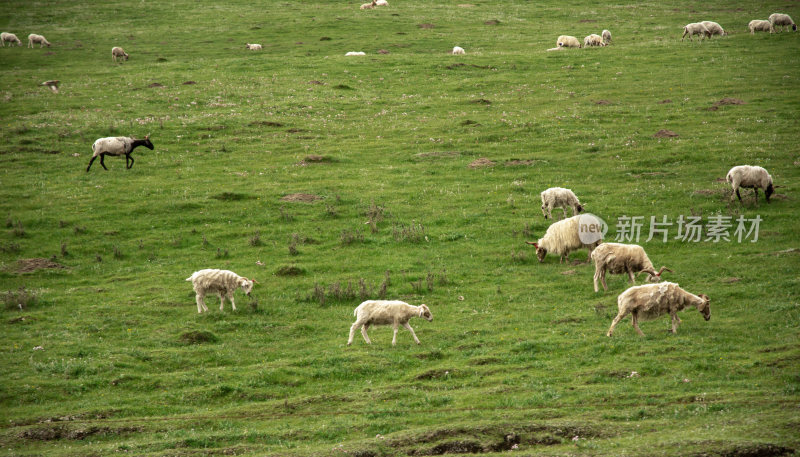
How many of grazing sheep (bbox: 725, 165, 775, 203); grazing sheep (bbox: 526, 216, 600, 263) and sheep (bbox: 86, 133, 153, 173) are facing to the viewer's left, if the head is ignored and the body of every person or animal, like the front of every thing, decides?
1

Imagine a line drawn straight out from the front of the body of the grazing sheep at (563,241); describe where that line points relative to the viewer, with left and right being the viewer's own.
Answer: facing to the left of the viewer

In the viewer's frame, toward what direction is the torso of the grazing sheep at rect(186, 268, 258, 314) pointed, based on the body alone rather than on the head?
to the viewer's right

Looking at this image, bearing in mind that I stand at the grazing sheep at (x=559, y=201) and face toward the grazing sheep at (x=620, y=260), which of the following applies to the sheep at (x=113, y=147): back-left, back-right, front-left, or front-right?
back-right

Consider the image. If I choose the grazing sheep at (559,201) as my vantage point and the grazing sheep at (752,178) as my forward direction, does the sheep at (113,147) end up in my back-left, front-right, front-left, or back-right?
back-left

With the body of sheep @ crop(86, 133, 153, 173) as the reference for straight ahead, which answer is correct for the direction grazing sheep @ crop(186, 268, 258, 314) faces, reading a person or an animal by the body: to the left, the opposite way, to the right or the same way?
the same way

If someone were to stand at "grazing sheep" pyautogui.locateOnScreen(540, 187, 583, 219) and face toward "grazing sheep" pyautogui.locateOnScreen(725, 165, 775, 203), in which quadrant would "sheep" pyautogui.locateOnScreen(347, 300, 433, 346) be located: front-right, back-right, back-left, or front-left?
back-right

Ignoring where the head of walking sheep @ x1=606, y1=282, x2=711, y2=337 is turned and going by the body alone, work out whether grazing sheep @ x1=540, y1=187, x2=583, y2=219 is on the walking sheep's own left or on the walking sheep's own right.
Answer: on the walking sheep's own left

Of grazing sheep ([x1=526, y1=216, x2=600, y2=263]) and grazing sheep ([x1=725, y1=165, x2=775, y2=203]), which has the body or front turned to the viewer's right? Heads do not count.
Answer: grazing sheep ([x1=725, y1=165, x2=775, y2=203])

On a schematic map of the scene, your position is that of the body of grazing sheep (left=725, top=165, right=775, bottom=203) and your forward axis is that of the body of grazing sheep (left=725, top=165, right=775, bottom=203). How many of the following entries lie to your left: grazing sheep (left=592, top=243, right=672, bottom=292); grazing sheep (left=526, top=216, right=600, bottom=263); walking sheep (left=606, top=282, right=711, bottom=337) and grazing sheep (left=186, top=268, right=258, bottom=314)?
0

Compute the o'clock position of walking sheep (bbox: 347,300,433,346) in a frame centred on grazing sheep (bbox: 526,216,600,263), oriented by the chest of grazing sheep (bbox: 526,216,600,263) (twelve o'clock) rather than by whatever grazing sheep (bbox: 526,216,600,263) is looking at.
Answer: walking sheep (bbox: 347,300,433,346) is roughly at 10 o'clock from grazing sheep (bbox: 526,216,600,263).

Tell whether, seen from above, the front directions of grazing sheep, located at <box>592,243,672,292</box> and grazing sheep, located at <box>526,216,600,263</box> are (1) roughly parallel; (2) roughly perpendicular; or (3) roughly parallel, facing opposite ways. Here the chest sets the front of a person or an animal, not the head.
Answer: roughly parallel, facing opposite ways

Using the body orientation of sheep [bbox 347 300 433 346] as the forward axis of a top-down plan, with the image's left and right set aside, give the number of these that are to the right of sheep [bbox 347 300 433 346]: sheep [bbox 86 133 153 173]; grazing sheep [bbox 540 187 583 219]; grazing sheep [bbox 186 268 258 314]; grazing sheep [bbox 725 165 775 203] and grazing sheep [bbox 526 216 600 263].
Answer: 0

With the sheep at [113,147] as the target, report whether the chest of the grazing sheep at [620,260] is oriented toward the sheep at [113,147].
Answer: no

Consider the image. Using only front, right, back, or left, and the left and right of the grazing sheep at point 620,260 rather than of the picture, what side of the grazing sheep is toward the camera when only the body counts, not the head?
right

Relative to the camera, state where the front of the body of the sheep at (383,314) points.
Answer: to the viewer's right

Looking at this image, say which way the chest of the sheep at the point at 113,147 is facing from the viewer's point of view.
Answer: to the viewer's right
